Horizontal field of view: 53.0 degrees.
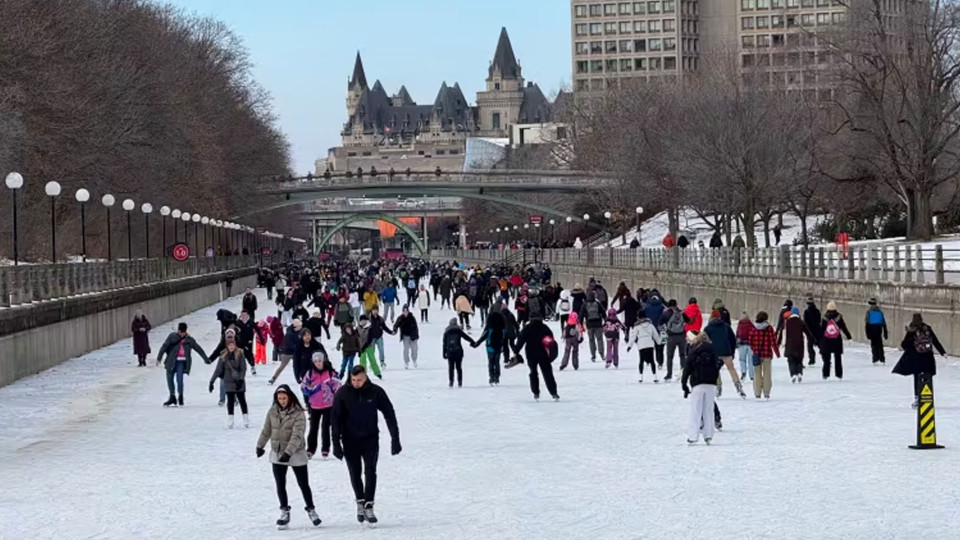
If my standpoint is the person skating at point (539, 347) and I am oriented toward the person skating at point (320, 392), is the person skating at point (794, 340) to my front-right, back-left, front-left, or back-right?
back-left

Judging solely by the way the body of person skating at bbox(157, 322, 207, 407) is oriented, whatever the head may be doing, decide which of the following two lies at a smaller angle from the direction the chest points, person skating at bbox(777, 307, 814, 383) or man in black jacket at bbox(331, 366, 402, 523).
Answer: the man in black jacket

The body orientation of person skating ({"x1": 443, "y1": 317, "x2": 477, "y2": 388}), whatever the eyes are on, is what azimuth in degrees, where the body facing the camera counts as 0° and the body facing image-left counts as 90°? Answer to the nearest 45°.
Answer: approximately 180°

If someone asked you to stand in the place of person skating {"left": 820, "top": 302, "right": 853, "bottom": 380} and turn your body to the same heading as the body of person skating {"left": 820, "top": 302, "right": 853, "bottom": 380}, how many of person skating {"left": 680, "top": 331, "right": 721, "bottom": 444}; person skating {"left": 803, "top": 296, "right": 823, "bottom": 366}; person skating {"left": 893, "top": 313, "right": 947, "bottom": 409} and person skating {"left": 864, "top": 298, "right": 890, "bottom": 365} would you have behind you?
2

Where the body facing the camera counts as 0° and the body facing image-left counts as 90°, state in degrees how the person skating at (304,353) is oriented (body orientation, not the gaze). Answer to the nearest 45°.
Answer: approximately 0°

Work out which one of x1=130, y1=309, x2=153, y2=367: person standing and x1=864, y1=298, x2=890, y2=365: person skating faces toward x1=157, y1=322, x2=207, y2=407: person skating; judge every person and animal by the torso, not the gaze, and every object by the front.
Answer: x1=130, y1=309, x2=153, y2=367: person standing

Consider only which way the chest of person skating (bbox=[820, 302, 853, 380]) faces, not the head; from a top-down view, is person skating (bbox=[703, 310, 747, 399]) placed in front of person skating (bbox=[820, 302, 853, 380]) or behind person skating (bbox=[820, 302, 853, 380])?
behind

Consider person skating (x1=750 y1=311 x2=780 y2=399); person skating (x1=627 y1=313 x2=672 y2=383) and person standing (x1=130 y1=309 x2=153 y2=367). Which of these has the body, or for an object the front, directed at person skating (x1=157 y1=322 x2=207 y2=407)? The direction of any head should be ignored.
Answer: person standing (x1=130 y1=309 x2=153 y2=367)

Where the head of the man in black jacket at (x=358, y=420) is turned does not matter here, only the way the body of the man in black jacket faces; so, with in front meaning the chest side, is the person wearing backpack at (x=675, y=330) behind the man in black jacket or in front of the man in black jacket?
behind
